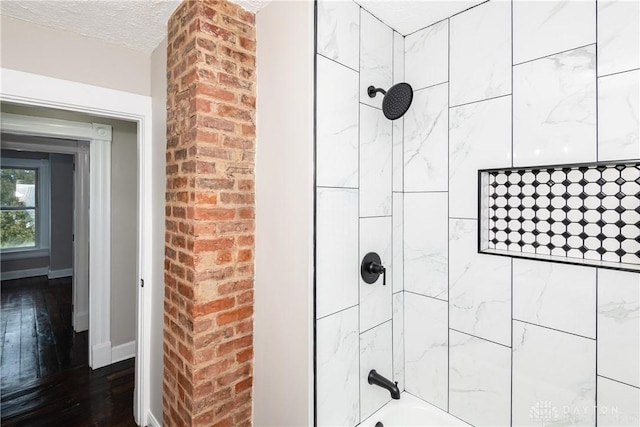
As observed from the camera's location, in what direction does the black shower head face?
facing the viewer and to the right of the viewer

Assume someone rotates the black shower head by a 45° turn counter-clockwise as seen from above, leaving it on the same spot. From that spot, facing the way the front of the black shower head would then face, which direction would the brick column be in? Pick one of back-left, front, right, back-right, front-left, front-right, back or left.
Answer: back

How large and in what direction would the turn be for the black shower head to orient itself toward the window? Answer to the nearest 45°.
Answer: approximately 180°
